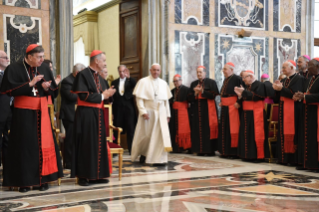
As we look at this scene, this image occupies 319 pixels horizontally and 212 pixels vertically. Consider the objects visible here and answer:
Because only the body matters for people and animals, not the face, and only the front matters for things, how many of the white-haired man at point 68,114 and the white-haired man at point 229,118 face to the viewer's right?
1

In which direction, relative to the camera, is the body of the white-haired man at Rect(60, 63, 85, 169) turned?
to the viewer's right

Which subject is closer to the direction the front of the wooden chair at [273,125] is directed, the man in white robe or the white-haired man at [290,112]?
the man in white robe

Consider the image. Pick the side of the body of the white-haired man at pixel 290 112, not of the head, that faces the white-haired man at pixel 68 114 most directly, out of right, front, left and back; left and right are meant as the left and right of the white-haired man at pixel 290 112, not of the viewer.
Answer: front

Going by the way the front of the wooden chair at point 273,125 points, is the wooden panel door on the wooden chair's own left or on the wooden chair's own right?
on the wooden chair's own right

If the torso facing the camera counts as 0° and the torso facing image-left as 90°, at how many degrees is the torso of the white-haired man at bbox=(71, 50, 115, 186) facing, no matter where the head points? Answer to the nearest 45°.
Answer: approximately 315°

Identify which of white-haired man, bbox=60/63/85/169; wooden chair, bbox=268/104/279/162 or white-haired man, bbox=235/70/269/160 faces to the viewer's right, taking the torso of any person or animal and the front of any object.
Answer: white-haired man, bbox=60/63/85/169

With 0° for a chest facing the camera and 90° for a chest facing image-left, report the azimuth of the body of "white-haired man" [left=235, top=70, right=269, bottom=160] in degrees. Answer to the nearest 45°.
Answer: approximately 45°

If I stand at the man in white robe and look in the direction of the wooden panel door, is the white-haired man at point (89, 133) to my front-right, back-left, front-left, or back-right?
back-left

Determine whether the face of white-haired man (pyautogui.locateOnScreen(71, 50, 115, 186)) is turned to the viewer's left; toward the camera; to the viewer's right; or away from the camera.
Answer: to the viewer's right

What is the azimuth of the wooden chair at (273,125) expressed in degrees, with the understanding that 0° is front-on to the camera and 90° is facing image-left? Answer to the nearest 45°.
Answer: approximately 45°

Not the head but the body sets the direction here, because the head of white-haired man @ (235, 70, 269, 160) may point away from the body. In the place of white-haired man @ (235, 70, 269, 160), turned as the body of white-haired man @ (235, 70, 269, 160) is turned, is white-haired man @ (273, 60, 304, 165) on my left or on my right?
on my left
